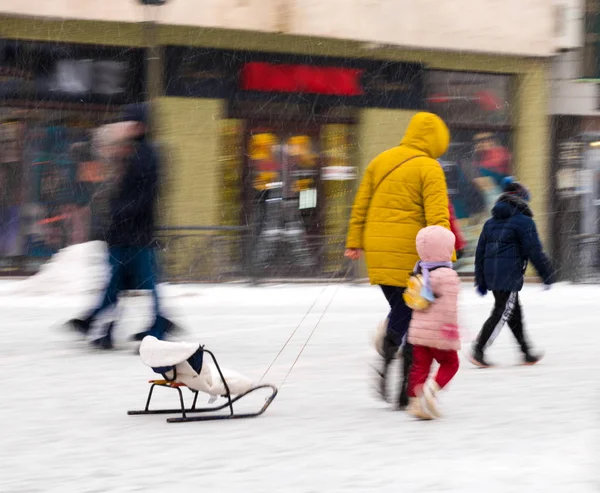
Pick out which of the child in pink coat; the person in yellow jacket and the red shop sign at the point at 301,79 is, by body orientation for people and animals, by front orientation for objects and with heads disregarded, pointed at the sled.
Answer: the red shop sign

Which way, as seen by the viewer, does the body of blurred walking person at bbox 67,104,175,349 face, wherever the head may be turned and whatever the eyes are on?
to the viewer's left

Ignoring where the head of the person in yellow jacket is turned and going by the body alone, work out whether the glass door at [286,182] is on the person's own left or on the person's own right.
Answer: on the person's own left

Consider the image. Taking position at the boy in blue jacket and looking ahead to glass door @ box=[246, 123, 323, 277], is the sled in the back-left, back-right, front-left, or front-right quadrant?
back-left

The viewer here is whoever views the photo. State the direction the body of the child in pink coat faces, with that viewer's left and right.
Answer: facing away from the viewer and to the right of the viewer

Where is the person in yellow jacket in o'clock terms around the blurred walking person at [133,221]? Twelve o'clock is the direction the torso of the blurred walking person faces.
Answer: The person in yellow jacket is roughly at 8 o'clock from the blurred walking person.

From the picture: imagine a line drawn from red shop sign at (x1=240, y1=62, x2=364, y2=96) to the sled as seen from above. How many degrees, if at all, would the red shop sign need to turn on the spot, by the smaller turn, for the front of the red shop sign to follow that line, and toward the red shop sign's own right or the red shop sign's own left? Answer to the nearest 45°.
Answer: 0° — it already faces it

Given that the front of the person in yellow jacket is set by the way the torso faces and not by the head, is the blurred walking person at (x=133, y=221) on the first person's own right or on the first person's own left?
on the first person's own left

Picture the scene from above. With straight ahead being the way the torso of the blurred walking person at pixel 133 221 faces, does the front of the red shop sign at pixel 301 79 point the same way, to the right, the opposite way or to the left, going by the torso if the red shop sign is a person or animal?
to the left

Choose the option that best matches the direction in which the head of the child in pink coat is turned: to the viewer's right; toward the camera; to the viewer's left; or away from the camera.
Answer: away from the camera

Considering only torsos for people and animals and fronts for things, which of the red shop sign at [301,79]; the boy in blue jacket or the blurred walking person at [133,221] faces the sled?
the red shop sign

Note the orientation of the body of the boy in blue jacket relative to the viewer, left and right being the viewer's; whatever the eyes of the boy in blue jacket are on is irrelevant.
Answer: facing away from the viewer and to the right of the viewer
